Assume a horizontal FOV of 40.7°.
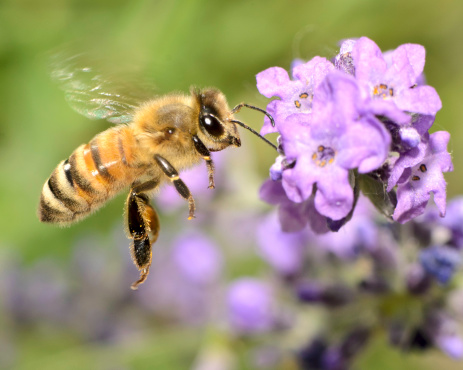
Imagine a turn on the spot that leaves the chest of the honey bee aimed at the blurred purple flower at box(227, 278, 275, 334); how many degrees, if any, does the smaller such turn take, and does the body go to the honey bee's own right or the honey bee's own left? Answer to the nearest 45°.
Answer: approximately 90° to the honey bee's own left

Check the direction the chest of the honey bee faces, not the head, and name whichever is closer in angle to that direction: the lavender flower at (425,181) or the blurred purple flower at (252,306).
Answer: the lavender flower

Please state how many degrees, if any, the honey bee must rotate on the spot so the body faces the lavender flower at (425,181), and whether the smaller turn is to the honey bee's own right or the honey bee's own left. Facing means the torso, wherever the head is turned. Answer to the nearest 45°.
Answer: approximately 45° to the honey bee's own right

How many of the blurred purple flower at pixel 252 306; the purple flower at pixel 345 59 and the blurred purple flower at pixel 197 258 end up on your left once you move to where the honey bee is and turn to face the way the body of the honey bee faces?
2

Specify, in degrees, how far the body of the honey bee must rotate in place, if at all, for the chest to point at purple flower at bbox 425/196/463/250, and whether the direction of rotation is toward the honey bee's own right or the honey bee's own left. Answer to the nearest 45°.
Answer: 0° — it already faces it

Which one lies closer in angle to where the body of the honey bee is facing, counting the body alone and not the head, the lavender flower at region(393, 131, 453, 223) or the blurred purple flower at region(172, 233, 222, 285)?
the lavender flower

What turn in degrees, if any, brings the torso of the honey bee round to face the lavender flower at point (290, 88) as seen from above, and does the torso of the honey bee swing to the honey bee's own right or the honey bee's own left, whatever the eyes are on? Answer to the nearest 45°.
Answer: approximately 45° to the honey bee's own right

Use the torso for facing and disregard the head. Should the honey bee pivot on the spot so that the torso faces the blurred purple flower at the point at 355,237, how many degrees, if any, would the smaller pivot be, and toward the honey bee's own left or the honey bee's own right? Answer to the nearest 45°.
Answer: approximately 45° to the honey bee's own left

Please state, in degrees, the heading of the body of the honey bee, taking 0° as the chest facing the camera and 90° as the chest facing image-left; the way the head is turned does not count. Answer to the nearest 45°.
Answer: approximately 270°
